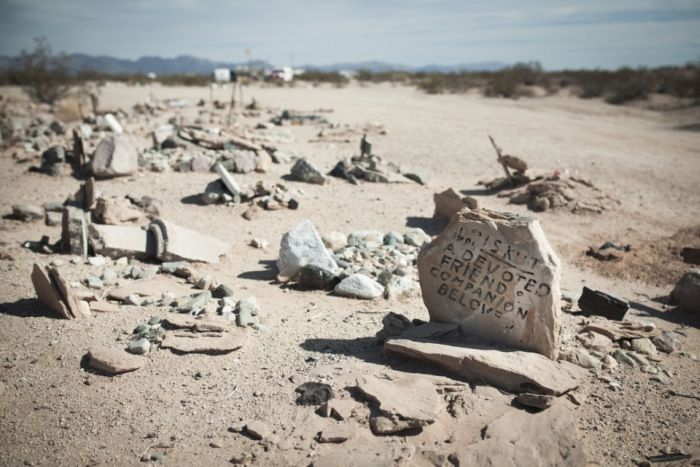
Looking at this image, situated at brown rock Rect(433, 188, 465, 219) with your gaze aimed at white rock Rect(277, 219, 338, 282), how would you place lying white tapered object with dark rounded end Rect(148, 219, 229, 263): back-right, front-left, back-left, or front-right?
front-right

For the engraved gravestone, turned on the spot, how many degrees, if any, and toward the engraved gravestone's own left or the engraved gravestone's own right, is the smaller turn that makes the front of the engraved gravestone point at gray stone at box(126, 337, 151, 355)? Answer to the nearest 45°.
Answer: approximately 45° to the engraved gravestone's own right

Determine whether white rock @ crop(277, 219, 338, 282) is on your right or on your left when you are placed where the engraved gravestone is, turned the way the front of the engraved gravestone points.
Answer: on your right

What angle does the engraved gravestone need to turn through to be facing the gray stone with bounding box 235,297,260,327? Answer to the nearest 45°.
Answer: approximately 45° to its right

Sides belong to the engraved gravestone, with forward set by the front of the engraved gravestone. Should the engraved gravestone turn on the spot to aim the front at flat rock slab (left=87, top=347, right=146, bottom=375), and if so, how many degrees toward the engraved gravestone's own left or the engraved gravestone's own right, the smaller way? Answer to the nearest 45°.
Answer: approximately 45° to the engraved gravestone's own right

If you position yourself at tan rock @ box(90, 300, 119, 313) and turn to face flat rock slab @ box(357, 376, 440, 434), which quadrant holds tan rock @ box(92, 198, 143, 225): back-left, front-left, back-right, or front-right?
back-left

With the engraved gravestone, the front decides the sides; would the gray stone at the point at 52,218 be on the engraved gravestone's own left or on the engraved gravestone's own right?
on the engraved gravestone's own right

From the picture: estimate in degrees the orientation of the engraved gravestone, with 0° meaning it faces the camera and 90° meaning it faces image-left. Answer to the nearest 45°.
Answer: approximately 45°

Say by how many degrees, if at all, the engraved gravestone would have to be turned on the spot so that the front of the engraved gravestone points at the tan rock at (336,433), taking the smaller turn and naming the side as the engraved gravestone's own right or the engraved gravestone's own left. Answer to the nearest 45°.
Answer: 0° — it already faces it

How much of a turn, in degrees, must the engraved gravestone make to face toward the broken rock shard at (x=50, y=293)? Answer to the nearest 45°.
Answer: approximately 45° to its right

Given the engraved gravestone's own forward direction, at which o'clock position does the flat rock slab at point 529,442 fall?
The flat rock slab is roughly at 10 o'clock from the engraved gravestone.

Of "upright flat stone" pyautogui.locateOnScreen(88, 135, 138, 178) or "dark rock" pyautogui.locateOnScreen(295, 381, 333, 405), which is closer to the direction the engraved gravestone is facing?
the dark rock

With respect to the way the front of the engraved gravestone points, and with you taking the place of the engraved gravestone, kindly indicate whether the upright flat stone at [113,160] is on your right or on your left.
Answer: on your right

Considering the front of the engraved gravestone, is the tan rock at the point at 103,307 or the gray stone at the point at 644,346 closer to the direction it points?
the tan rock

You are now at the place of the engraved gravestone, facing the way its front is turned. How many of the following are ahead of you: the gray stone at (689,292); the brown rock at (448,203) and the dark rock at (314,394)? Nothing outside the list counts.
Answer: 1

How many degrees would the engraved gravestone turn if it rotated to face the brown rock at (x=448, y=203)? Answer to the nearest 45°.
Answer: approximately 135° to its right
